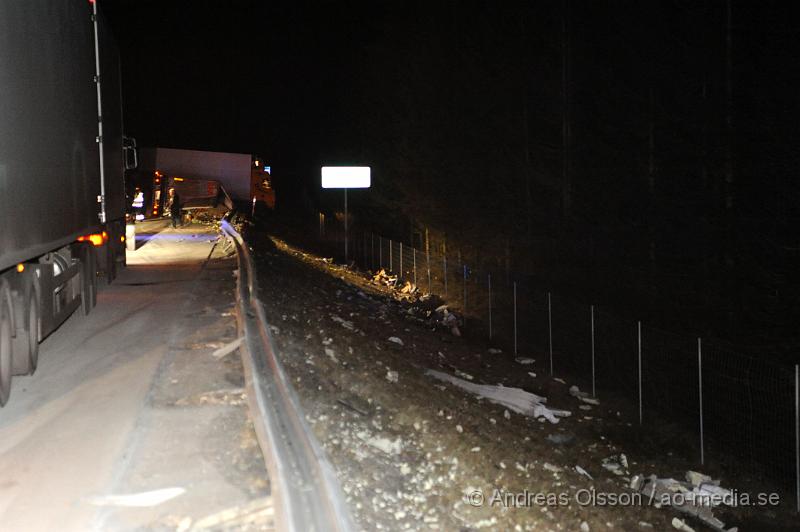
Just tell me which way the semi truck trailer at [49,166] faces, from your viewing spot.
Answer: facing away from the viewer and to the right of the viewer

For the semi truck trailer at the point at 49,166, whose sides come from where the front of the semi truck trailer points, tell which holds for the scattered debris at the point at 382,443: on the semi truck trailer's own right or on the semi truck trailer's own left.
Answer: on the semi truck trailer's own right

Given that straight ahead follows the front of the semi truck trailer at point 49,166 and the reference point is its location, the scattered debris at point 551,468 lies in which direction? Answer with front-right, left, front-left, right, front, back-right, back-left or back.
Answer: right

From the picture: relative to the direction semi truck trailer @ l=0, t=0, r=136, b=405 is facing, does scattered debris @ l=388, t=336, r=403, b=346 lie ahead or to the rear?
ahead

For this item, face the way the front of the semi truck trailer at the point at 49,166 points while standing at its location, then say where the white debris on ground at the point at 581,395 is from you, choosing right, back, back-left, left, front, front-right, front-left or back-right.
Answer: front-right

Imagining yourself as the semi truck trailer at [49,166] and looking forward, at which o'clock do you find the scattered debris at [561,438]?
The scattered debris is roughly at 4 o'clock from the semi truck trailer.

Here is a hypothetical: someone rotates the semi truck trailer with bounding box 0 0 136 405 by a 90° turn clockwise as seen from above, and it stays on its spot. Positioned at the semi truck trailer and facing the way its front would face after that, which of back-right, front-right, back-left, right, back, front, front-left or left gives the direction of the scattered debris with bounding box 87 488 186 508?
front-right

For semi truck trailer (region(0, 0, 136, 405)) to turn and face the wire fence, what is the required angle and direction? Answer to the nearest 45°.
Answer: approximately 45° to its right

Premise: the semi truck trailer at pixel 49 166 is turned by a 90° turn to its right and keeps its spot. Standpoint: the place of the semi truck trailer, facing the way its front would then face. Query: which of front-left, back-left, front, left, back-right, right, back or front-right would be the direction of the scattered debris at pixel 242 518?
front-right

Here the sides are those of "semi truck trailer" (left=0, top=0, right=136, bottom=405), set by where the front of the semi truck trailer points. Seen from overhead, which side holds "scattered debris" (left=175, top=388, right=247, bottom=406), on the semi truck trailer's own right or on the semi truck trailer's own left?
on the semi truck trailer's own right
